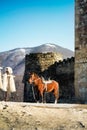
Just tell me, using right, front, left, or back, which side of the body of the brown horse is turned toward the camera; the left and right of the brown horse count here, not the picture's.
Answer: left
